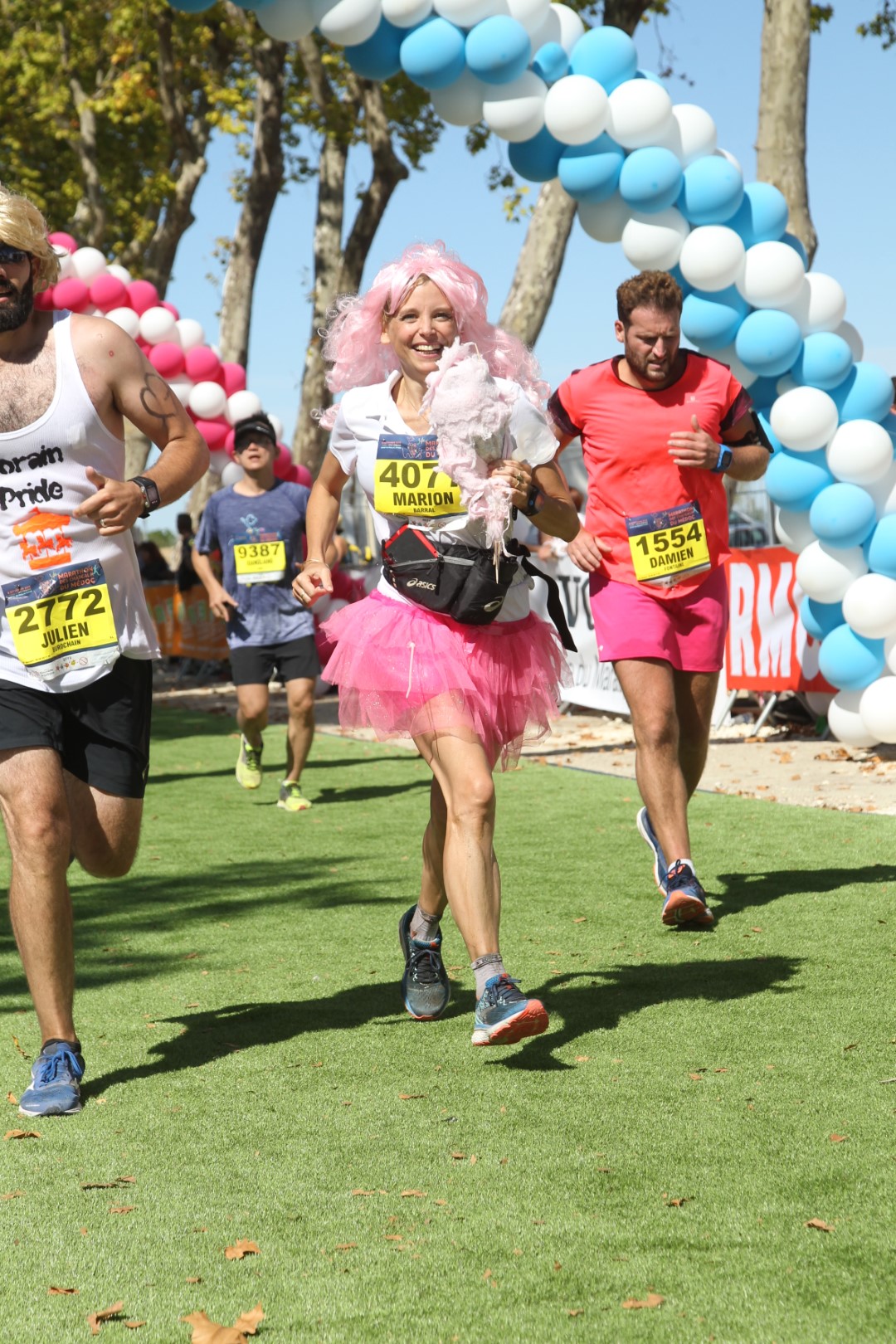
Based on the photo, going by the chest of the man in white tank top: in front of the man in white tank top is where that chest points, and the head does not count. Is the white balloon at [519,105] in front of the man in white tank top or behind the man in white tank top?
behind

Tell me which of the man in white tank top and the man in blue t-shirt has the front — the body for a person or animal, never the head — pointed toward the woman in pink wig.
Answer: the man in blue t-shirt

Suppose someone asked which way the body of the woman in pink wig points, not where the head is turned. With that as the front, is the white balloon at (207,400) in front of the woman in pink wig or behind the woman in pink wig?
behind

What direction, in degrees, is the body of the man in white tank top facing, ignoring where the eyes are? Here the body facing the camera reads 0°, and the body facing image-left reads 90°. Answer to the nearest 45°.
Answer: approximately 0°

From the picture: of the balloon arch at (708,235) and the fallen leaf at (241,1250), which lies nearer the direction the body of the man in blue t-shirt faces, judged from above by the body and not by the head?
the fallen leaf

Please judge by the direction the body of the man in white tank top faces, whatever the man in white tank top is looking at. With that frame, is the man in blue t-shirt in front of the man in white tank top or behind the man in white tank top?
behind

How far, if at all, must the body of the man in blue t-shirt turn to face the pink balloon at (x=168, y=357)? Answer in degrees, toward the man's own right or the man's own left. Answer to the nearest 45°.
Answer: approximately 180°

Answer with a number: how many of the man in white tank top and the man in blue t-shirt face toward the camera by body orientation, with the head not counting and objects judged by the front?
2

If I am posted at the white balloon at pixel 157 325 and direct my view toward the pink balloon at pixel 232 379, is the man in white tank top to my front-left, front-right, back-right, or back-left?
back-right
